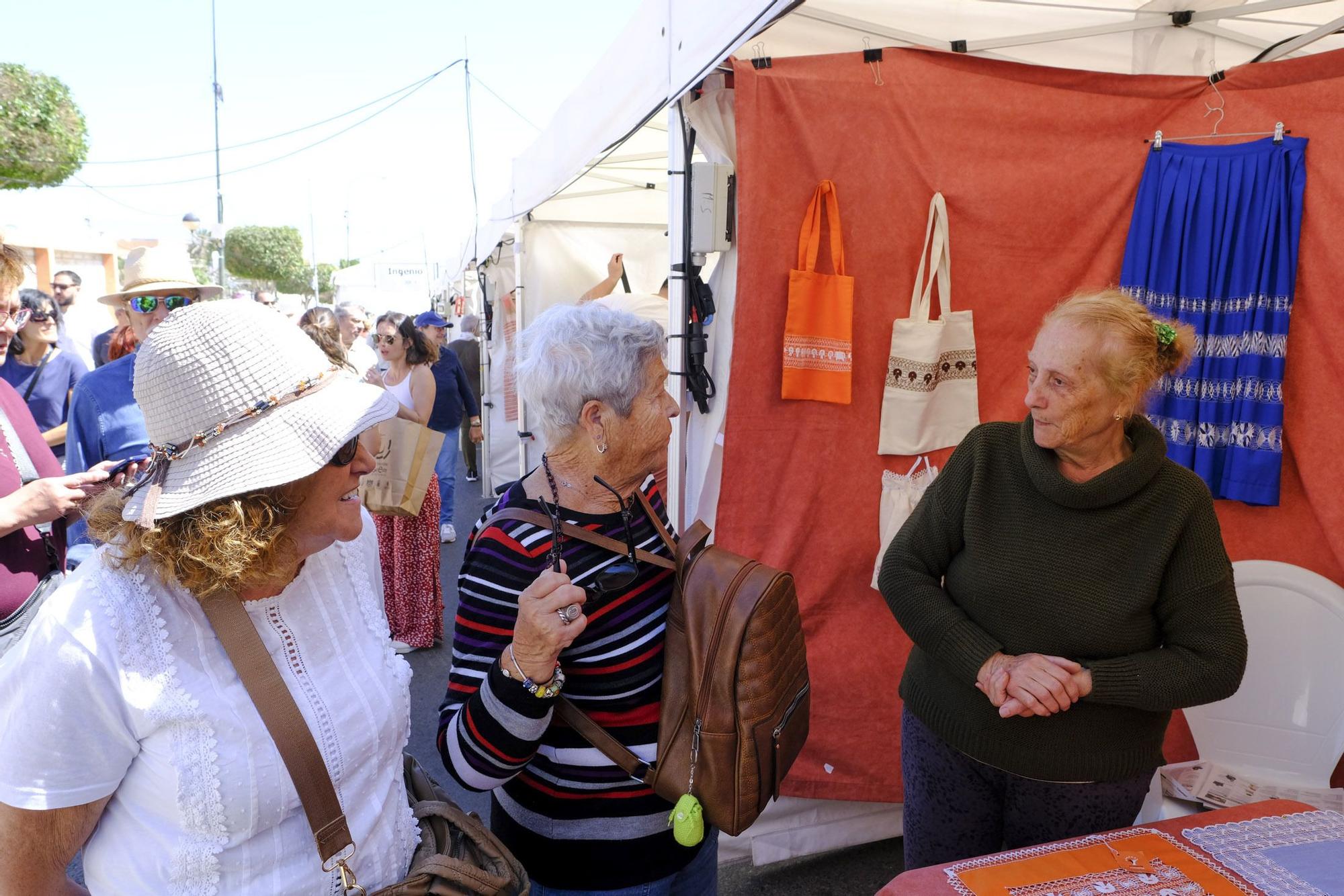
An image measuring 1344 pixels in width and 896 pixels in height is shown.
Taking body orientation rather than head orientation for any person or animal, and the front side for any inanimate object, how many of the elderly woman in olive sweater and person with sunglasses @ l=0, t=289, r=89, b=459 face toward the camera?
2

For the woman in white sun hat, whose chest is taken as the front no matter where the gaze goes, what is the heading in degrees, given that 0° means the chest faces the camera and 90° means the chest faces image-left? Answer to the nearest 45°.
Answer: approximately 315°

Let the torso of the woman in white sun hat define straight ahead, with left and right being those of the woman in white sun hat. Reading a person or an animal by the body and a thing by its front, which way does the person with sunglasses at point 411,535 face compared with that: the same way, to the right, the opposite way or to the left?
to the right

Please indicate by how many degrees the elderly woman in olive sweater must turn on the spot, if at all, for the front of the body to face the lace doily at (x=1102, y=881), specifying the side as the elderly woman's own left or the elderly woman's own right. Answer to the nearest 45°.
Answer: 0° — they already face it

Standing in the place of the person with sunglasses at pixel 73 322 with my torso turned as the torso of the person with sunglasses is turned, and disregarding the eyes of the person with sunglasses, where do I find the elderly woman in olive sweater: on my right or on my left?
on my left

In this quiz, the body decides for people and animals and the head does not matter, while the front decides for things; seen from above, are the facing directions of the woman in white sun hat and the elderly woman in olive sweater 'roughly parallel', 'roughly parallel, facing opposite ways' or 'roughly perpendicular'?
roughly perpendicular

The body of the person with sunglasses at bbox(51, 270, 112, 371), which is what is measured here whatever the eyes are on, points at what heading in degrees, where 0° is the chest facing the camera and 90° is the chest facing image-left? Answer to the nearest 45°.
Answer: approximately 45°

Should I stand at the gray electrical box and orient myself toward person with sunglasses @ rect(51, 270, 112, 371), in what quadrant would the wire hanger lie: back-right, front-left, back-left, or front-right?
back-right
